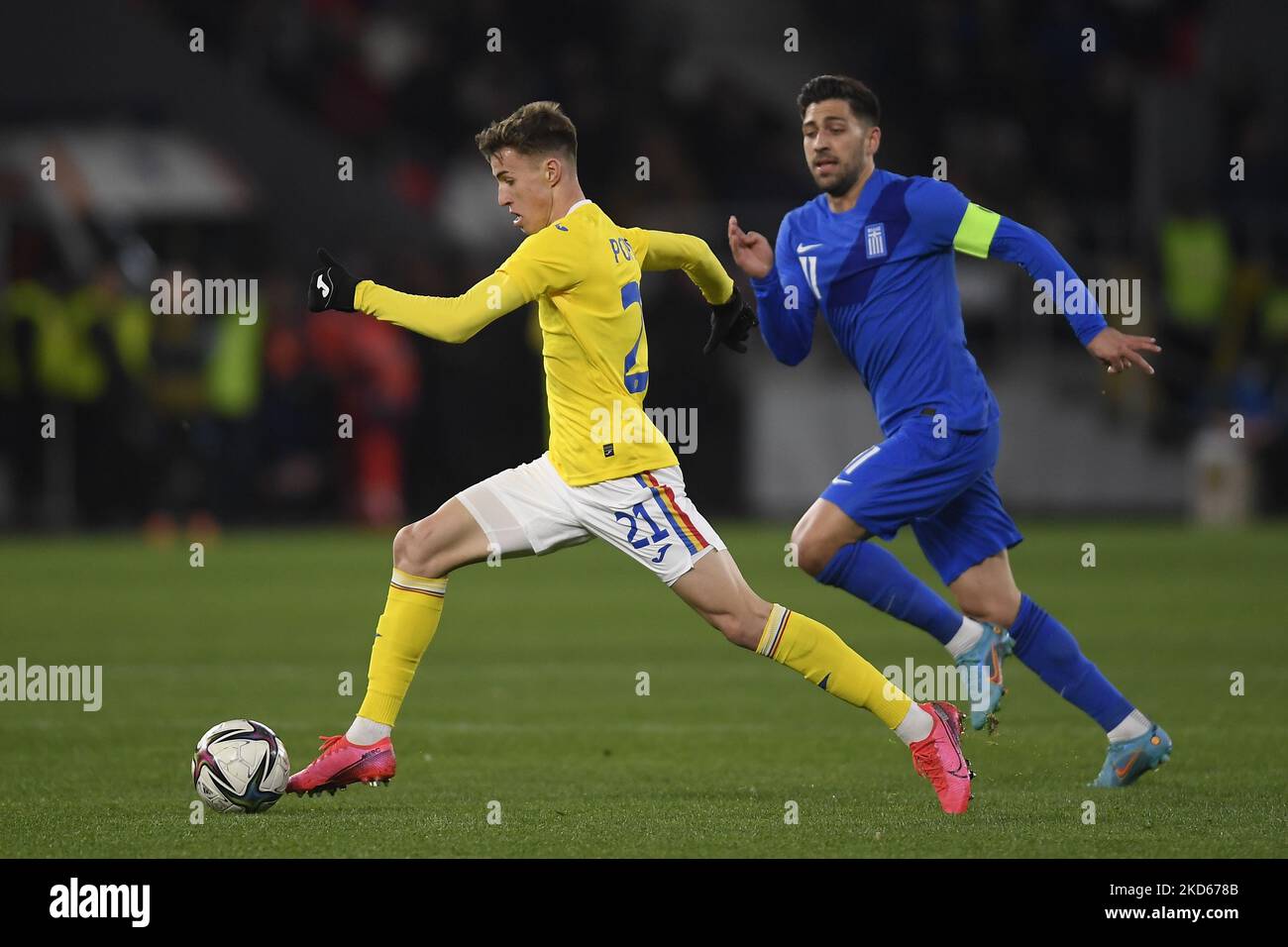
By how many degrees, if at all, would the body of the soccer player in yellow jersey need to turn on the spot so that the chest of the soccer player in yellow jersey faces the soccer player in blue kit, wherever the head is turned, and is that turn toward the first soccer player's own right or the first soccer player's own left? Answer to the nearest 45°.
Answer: approximately 135° to the first soccer player's own right

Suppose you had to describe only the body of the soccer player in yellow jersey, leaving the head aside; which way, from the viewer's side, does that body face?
to the viewer's left

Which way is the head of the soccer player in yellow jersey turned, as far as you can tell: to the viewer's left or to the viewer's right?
to the viewer's left
